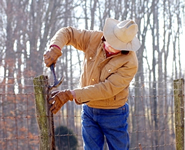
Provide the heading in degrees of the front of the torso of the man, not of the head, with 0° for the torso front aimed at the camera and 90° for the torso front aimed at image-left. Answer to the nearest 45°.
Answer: approximately 45°

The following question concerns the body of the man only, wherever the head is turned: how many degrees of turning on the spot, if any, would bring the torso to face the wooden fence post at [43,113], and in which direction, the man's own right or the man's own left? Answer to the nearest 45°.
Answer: approximately 45° to the man's own right

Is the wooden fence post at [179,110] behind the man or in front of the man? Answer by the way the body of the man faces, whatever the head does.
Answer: behind
